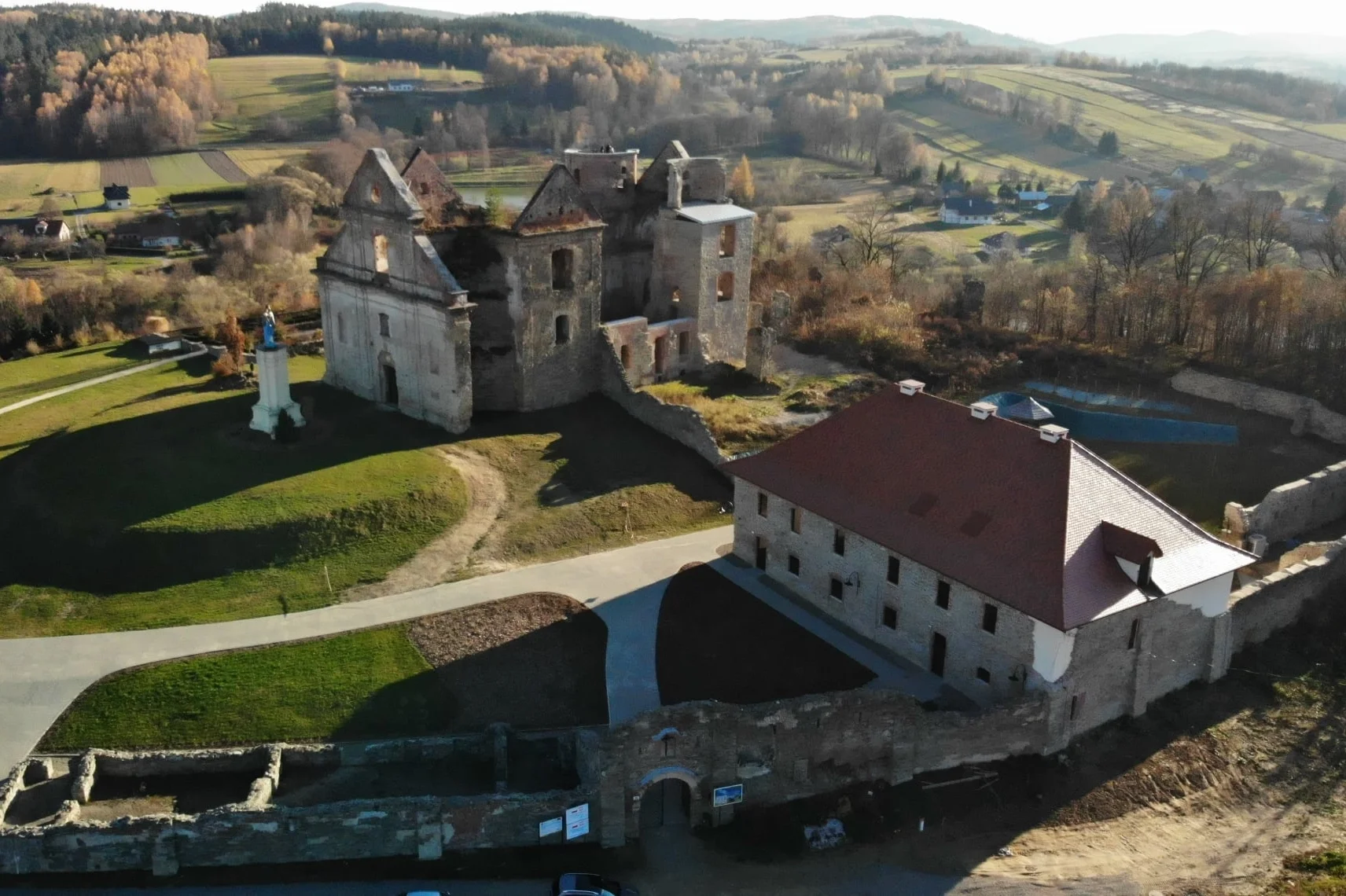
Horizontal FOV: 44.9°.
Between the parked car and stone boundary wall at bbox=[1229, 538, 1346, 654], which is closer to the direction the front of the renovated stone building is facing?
the parked car

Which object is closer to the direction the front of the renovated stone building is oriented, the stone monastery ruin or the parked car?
the parked car

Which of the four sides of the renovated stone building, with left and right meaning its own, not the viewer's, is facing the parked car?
front

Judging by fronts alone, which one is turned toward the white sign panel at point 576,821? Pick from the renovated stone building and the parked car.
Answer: the renovated stone building

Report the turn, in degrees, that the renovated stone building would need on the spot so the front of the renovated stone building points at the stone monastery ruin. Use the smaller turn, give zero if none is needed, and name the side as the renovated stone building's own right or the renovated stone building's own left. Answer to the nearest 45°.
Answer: approximately 90° to the renovated stone building's own right

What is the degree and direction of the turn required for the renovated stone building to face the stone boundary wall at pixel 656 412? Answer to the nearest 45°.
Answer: approximately 90° to its right
